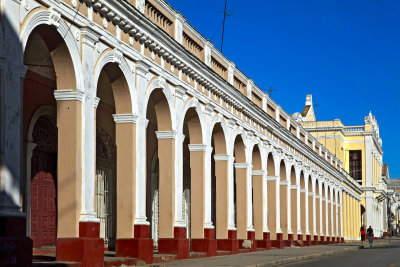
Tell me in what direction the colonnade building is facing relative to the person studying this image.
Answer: facing the viewer and to the right of the viewer
